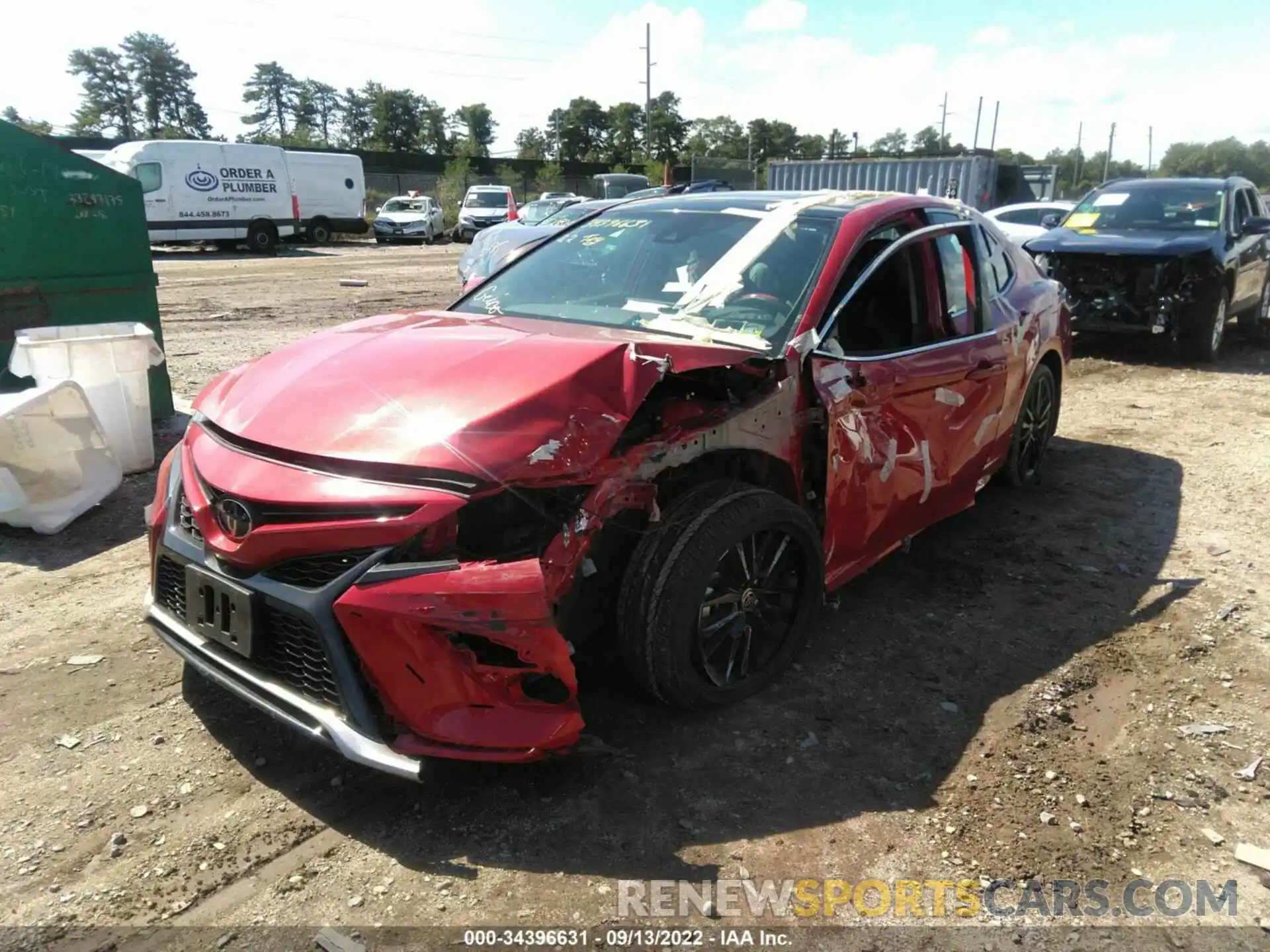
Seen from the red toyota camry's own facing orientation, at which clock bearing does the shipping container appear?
The shipping container is roughly at 5 o'clock from the red toyota camry.

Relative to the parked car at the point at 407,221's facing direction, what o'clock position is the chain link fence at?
The chain link fence is roughly at 7 o'clock from the parked car.

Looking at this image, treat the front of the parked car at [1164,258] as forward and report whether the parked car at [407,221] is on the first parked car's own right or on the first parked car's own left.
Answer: on the first parked car's own right

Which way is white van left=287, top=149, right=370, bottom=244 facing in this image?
to the viewer's left

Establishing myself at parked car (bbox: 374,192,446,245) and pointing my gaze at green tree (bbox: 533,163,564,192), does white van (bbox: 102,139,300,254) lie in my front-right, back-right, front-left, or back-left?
back-left

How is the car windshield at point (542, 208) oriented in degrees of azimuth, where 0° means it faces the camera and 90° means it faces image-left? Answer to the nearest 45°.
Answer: approximately 45°
